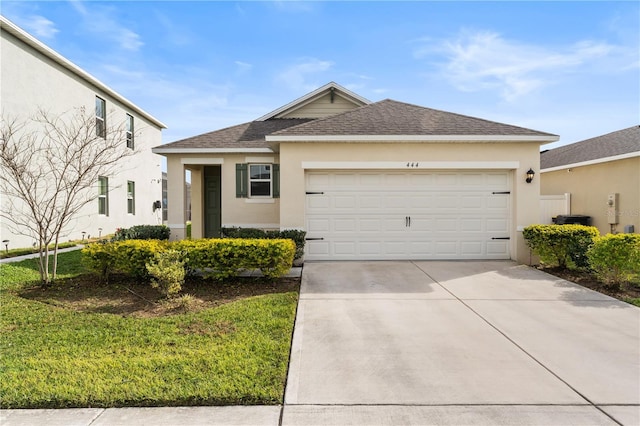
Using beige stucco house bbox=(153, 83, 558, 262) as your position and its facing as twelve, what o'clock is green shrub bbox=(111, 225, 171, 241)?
The green shrub is roughly at 3 o'clock from the beige stucco house.

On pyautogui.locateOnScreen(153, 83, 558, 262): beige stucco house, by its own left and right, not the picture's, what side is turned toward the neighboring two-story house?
right

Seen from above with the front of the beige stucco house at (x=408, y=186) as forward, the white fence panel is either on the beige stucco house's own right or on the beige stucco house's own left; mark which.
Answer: on the beige stucco house's own left

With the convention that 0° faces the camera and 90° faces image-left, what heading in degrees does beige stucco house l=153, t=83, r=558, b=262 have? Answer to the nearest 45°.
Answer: approximately 0°

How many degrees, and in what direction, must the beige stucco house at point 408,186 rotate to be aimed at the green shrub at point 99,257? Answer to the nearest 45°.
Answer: approximately 45° to its right

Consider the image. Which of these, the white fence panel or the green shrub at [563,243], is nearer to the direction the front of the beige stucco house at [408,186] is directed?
the green shrub

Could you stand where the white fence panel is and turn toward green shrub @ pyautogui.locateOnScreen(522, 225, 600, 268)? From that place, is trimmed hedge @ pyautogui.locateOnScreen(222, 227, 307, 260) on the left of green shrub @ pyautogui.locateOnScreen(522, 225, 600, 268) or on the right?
right

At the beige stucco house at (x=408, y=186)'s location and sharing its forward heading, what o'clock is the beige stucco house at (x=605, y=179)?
the beige stucco house at (x=605, y=179) is roughly at 8 o'clock from the beige stucco house at (x=408, y=186).
